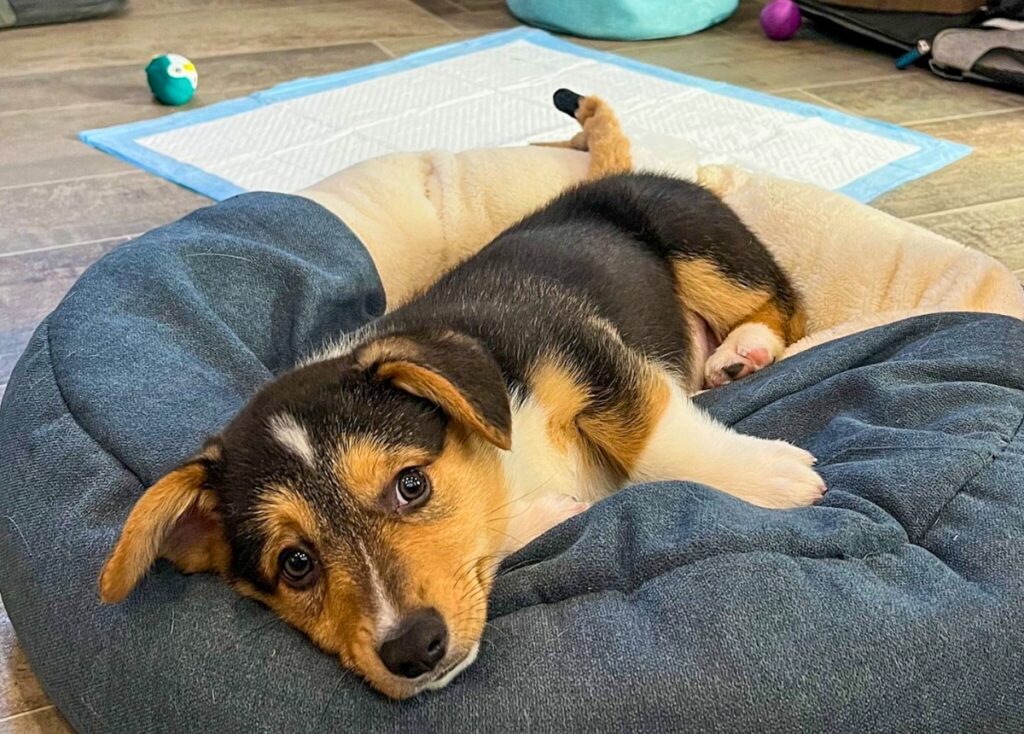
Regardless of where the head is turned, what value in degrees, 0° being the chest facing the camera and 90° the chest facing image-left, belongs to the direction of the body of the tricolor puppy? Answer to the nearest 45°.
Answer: approximately 45°

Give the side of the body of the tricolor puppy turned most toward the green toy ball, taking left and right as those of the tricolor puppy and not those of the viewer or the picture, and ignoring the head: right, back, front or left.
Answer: right

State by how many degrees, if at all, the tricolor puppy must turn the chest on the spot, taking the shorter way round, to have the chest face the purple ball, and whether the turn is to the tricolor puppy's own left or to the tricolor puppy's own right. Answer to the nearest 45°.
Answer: approximately 135° to the tricolor puppy's own right

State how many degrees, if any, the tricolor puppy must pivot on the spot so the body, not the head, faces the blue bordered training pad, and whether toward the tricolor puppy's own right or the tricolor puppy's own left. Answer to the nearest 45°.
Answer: approximately 135° to the tricolor puppy's own right

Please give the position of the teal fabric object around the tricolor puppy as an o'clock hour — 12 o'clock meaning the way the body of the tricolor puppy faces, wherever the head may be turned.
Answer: The teal fabric object is roughly at 5 o'clock from the tricolor puppy.

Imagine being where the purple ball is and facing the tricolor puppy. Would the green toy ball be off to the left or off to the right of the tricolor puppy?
right
